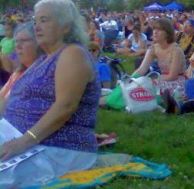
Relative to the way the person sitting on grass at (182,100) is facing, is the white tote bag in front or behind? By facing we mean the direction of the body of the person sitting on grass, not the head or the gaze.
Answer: in front

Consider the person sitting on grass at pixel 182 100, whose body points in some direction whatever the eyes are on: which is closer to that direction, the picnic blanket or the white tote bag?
the white tote bag

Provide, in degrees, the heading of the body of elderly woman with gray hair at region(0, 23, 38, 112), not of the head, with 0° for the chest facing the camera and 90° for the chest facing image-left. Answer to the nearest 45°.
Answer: approximately 45°

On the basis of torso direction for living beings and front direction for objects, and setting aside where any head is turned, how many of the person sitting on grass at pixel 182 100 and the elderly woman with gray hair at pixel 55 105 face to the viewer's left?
2

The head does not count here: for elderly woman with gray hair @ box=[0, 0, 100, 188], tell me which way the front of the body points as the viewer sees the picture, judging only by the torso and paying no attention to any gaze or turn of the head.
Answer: to the viewer's left

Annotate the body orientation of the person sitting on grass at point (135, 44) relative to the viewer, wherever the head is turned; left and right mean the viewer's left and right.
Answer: facing the viewer and to the left of the viewer

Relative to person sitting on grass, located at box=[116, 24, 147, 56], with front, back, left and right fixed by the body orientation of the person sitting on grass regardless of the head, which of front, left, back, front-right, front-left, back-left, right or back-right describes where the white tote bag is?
front-left

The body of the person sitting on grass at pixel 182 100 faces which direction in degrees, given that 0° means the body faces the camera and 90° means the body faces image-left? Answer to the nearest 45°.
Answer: approximately 90°
